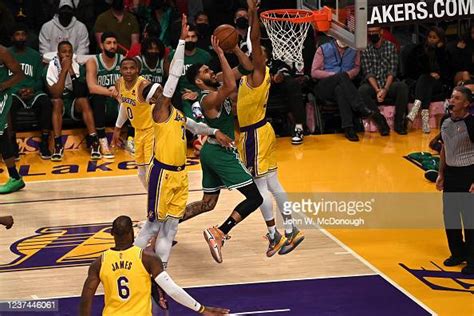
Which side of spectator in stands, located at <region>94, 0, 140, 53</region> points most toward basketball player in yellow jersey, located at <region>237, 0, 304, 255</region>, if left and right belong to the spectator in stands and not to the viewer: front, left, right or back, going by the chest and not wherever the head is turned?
front

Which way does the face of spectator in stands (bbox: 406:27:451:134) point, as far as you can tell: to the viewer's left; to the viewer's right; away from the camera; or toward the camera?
toward the camera

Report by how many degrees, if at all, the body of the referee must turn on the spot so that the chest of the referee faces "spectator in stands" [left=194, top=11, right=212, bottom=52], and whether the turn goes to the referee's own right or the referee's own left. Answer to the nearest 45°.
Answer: approximately 90° to the referee's own right

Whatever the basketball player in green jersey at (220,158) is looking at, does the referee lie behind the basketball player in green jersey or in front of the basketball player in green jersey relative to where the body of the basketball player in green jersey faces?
in front

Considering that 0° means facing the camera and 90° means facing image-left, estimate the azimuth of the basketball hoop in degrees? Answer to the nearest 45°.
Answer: approximately 90°

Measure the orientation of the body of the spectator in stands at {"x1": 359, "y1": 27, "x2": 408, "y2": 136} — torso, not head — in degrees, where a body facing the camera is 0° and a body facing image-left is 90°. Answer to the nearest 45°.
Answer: approximately 0°

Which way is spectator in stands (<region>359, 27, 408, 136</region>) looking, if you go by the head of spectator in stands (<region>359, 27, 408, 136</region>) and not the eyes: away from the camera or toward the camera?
toward the camera

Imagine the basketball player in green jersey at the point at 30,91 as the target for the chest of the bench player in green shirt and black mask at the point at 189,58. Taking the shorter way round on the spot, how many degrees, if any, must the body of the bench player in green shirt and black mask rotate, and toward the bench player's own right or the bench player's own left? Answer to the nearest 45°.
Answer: approximately 90° to the bench player's own right

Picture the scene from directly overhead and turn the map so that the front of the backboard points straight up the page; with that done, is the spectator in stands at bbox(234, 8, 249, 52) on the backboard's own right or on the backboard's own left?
on the backboard's own right

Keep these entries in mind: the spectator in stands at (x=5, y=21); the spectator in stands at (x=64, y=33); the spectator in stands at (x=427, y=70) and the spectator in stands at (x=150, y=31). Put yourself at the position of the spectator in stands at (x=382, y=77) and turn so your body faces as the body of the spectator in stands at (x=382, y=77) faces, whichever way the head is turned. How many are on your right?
3

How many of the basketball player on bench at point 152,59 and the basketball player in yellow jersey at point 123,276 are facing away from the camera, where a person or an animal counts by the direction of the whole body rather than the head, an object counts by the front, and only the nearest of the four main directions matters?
1

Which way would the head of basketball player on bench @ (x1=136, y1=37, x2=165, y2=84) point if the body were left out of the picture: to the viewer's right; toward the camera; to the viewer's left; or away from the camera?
toward the camera

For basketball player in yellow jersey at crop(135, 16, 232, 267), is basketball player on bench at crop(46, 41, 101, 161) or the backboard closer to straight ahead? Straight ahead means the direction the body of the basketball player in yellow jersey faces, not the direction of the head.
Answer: the backboard

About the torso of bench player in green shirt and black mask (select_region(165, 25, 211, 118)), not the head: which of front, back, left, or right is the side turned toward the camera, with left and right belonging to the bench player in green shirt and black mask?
front

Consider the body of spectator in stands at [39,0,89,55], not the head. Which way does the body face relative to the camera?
toward the camera

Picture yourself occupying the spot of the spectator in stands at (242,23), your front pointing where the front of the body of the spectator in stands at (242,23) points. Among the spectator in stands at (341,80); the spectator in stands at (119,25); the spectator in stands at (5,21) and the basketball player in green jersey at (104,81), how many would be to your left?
1

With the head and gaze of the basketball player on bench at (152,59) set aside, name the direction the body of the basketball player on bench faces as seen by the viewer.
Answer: toward the camera

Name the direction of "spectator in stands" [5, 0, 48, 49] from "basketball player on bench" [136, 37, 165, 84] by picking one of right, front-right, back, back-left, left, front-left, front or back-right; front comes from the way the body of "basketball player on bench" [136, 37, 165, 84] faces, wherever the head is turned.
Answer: back-right
